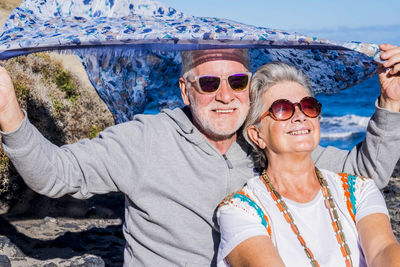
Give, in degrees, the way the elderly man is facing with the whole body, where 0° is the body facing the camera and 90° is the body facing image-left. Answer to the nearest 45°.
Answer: approximately 315°
